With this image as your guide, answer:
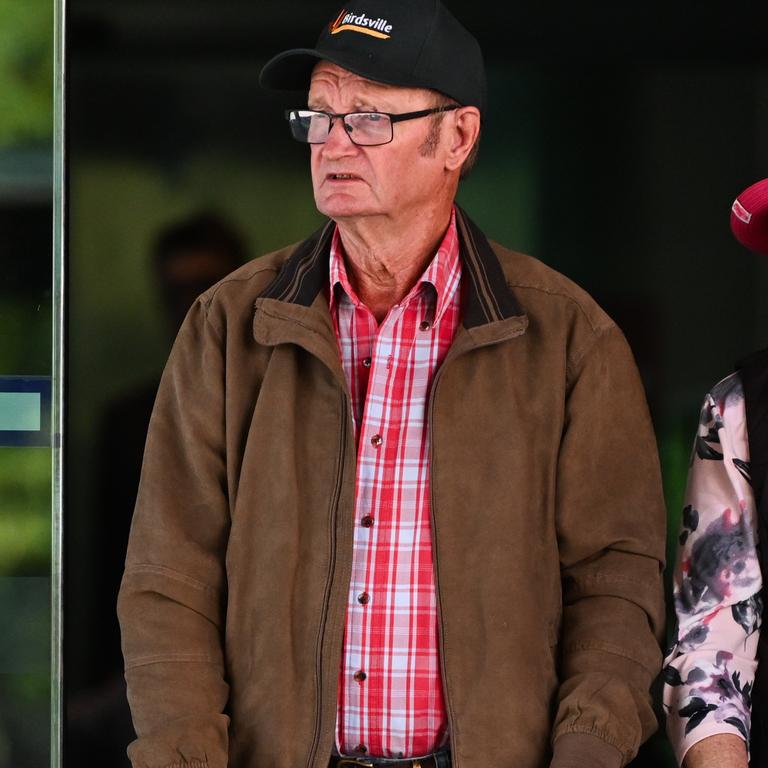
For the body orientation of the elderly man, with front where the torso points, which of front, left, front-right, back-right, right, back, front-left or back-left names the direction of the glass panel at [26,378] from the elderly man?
back-right

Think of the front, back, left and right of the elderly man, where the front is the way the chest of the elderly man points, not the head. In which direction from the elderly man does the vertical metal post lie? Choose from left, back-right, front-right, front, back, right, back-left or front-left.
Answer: back-right

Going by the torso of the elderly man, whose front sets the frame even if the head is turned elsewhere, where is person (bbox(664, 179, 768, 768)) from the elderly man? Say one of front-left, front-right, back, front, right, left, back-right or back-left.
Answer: left

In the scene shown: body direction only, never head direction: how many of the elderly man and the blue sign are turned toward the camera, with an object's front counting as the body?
2

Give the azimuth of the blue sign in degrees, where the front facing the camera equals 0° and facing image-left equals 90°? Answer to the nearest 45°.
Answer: approximately 0°

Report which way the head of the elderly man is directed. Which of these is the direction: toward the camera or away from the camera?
toward the camera
